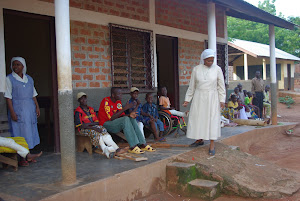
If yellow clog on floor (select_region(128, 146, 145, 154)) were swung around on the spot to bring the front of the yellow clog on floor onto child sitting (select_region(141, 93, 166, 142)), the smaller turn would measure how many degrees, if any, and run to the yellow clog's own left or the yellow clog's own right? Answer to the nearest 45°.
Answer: approximately 135° to the yellow clog's own left

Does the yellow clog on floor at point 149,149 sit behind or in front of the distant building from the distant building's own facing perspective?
in front

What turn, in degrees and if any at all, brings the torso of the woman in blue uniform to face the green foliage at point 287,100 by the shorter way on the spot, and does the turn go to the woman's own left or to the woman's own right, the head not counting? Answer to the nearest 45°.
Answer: approximately 135° to the woman's own left

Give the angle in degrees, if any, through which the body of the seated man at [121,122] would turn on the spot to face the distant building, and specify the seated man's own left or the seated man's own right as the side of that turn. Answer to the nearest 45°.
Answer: approximately 90° to the seated man's own left

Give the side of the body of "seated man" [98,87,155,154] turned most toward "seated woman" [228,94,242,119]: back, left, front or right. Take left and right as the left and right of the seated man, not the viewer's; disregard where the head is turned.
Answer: left

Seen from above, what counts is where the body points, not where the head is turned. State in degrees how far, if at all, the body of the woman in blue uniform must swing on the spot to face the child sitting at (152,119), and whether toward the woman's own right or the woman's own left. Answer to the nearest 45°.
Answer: approximately 90° to the woman's own left

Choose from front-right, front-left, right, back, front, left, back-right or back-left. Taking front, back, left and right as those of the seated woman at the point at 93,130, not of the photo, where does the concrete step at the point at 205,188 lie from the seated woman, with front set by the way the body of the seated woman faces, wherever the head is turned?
front

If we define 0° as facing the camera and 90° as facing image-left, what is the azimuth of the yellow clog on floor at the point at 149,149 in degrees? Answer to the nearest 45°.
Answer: approximately 315°

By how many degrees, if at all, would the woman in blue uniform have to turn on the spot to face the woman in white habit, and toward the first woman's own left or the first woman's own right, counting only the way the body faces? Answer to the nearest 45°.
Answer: approximately 90° to the first woman's own left

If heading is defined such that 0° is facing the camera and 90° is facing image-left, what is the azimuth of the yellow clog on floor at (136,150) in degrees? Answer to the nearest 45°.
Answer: approximately 315°

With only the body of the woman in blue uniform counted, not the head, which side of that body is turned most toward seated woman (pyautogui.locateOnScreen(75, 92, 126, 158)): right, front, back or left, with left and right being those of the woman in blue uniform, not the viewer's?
left

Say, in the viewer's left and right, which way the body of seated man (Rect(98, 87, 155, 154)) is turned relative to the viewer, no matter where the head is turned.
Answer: facing the viewer and to the right of the viewer

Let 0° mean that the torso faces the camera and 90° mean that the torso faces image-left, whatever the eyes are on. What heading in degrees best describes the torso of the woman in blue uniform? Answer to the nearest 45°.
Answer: approximately 0°

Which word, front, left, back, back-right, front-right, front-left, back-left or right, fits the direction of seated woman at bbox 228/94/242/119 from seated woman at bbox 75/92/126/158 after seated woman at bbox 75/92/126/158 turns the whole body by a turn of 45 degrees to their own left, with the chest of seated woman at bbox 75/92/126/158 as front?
front-left
